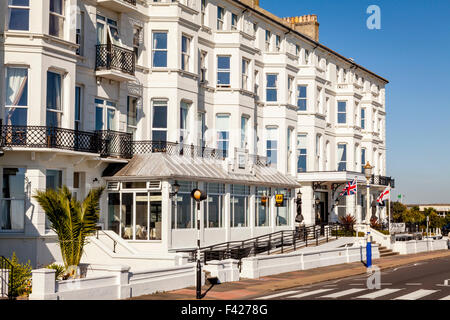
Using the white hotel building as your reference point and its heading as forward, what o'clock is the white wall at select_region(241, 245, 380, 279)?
The white wall is roughly at 11 o'clock from the white hotel building.

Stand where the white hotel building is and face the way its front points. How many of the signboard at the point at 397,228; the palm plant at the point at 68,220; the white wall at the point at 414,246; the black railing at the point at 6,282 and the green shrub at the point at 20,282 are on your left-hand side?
2

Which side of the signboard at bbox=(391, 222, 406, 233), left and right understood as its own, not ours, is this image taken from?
front

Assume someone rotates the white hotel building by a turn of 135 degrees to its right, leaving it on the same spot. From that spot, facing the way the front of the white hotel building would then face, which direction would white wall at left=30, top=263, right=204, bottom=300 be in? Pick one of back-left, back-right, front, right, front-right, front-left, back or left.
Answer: left

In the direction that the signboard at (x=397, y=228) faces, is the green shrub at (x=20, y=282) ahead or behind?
ahead

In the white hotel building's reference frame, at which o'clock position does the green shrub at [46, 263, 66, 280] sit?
The green shrub is roughly at 2 o'clock from the white hotel building.

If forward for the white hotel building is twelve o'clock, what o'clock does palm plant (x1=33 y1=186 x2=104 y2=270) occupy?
The palm plant is roughly at 2 o'clock from the white hotel building.

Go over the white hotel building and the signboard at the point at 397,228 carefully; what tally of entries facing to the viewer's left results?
0

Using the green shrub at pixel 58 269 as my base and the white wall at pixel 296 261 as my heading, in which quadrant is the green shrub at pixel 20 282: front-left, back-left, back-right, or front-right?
back-right

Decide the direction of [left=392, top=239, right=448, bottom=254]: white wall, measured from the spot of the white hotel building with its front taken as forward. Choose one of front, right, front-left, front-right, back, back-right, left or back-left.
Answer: left

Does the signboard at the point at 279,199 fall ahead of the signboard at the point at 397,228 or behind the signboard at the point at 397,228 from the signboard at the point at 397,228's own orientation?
ahead
